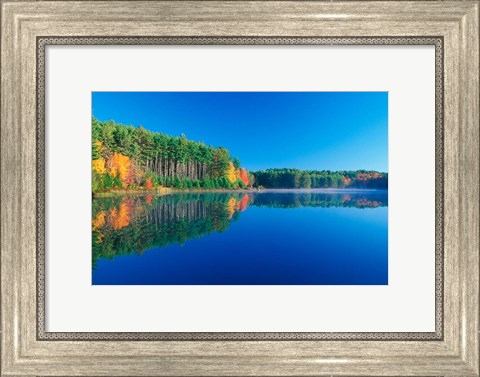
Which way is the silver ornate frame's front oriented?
toward the camera
